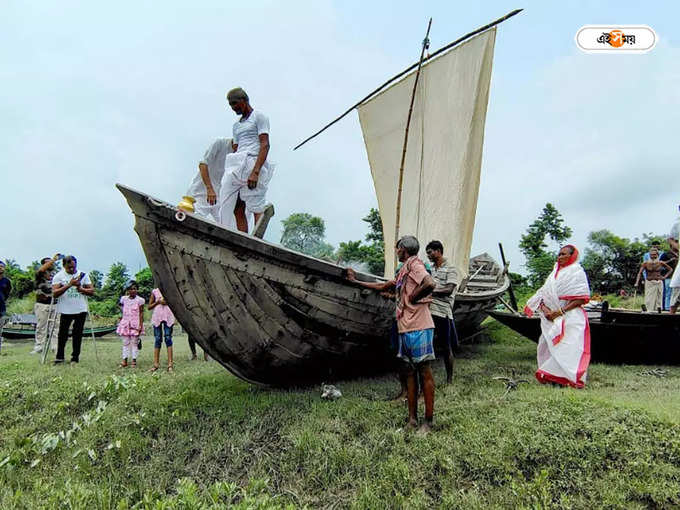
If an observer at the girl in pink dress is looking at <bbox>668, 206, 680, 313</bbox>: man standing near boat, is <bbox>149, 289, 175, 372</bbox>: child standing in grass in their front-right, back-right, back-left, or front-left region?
front-right

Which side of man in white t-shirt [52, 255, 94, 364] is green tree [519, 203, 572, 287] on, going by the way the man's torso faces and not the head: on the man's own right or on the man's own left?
on the man's own left

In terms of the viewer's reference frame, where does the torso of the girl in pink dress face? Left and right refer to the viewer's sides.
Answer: facing the viewer

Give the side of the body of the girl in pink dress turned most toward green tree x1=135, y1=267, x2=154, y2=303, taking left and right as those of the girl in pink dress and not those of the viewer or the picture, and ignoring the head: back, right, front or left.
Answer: back

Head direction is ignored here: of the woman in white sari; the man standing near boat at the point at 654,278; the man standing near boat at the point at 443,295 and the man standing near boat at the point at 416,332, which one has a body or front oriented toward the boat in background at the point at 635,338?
the man standing near boat at the point at 654,278

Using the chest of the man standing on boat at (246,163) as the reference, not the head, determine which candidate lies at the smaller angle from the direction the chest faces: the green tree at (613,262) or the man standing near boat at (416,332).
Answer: the man standing near boat

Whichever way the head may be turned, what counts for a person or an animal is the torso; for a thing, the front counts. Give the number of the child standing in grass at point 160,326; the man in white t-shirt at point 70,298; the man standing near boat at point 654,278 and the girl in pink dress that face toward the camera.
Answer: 4

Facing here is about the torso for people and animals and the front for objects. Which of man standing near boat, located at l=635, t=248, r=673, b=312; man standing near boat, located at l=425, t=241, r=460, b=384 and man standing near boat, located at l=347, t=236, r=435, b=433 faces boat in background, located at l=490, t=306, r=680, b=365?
man standing near boat, located at l=635, t=248, r=673, b=312

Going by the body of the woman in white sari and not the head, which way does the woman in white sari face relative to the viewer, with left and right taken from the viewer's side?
facing the viewer and to the left of the viewer

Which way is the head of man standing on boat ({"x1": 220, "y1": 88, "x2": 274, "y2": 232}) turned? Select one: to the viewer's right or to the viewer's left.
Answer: to the viewer's left

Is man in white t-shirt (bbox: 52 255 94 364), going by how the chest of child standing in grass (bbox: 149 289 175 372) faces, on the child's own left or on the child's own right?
on the child's own right

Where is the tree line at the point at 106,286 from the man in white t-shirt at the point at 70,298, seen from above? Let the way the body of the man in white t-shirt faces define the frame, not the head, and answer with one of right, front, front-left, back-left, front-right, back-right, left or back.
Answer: back

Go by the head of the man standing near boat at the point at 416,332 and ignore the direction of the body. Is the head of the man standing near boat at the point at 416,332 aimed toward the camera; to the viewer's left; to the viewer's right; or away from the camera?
to the viewer's left

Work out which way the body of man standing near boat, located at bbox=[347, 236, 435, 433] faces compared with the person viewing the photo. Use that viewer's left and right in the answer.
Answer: facing to the left of the viewer

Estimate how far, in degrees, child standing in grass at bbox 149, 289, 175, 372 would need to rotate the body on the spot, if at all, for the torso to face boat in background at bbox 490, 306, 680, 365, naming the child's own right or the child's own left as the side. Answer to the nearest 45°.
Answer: approximately 45° to the child's own left

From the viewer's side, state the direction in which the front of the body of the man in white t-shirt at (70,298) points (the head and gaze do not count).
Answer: toward the camera
